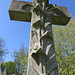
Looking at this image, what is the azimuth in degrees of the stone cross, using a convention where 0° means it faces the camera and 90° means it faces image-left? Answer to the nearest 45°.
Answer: approximately 0°

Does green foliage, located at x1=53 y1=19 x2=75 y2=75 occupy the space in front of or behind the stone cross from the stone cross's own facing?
behind
